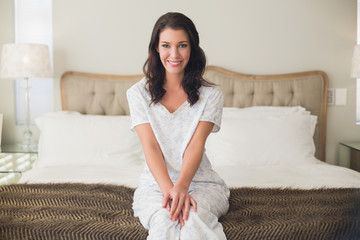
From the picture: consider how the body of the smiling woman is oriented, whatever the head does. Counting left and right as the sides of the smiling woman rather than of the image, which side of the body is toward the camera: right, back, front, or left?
front

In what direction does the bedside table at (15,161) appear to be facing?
toward the camera

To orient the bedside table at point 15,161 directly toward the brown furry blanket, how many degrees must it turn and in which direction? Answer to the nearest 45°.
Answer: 0° — it already faces it

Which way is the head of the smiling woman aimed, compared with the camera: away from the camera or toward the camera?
toward the camera

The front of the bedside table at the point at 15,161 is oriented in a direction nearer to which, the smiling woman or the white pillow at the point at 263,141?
the smiling woman

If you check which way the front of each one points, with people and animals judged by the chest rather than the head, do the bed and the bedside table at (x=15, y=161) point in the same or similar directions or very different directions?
same or similar directions

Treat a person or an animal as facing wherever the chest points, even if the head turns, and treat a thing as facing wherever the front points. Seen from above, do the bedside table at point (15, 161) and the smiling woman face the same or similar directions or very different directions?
same or similar directions

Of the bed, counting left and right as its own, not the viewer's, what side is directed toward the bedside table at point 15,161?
right

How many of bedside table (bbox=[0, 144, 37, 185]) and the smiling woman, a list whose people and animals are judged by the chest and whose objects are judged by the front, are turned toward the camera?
2
